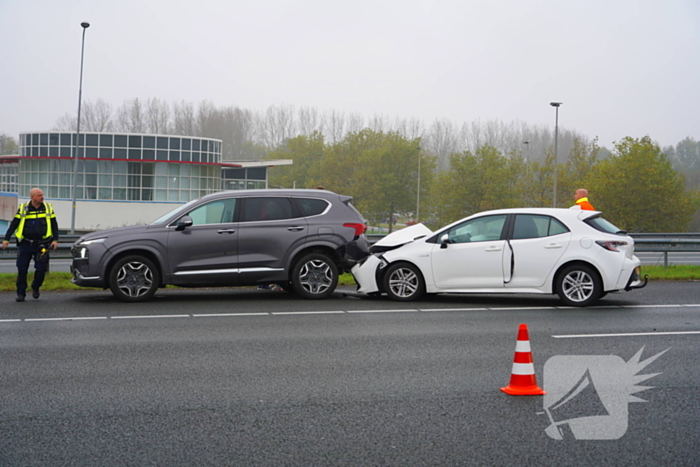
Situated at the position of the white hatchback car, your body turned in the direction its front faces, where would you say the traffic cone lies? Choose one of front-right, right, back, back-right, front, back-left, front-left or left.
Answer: left

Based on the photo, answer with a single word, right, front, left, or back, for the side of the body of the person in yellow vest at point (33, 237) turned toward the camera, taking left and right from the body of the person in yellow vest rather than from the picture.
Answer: front

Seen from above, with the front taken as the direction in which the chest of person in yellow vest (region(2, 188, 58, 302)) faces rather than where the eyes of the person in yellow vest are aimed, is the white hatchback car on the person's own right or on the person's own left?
on the person's own left

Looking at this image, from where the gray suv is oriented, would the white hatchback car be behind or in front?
behind

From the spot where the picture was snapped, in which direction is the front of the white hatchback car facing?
facing to the left of the viewer

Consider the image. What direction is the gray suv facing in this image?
to the viewer's left

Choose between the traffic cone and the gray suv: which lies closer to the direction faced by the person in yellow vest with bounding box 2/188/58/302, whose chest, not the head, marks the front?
the traffic cone

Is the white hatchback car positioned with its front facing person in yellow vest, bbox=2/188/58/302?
yes

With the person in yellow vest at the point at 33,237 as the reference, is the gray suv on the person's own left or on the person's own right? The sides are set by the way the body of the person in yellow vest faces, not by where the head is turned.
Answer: on the person's own left

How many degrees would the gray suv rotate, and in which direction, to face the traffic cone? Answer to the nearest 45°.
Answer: approximately 90° to its left

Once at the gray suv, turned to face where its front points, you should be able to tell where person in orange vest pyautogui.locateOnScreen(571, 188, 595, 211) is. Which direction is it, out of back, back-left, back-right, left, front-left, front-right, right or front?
back

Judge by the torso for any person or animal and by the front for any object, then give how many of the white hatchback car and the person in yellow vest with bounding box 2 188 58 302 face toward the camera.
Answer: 1

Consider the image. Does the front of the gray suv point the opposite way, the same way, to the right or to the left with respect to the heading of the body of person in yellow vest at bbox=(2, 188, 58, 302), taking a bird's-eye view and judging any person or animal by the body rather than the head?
to the right

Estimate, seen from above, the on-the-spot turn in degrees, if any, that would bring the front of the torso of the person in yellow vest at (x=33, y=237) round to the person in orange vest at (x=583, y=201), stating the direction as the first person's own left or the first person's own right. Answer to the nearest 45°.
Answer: approximately 90° to the first person's own left
